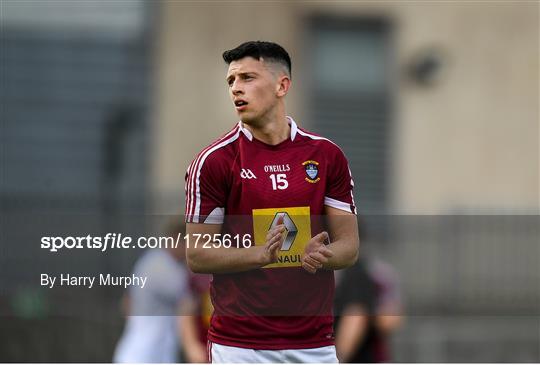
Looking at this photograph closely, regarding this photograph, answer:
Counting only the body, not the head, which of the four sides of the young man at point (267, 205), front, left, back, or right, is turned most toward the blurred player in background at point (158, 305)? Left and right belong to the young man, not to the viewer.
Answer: back

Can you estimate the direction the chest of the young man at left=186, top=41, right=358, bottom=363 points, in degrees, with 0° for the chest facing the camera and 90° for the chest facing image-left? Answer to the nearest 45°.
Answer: approximately 0°

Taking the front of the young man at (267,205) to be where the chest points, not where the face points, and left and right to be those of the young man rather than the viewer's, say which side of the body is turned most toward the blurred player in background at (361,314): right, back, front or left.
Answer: back

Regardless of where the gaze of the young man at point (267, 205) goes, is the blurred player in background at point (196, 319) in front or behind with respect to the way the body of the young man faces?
behind

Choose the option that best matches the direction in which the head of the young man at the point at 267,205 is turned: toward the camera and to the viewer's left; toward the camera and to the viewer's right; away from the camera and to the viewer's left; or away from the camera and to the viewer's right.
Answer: toward the camera and to the viewer's left
